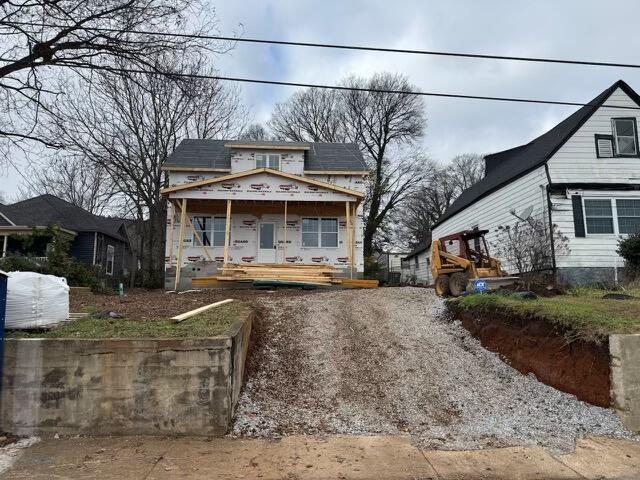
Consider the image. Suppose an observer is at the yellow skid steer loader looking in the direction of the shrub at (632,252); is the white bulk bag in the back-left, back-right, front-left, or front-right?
back-right

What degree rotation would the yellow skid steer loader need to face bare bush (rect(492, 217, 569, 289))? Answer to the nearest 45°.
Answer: approximately 90° to its left

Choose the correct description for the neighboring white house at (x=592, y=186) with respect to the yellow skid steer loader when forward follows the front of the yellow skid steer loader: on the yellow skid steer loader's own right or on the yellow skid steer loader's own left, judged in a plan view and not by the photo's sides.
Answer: on the yellow skid steer loader's own left

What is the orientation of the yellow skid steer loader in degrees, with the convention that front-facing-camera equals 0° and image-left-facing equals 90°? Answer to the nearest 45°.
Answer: approximately 315°

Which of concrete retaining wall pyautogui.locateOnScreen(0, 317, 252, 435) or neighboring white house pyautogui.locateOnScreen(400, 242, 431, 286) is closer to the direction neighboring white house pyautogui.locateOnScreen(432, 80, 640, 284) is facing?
the concrete retaining wall

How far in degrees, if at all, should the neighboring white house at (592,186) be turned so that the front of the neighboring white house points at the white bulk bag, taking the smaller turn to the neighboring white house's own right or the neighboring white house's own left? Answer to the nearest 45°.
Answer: approximately 45° to the neighboring white house's own right

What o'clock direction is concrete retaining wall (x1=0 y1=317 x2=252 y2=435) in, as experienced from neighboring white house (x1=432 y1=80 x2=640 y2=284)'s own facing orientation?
The concrete retaining wall is roughly at 1 o'clock from the neighboring white house.

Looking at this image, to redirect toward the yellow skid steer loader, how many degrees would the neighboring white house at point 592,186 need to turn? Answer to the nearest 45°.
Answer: approximately 45° to its right
